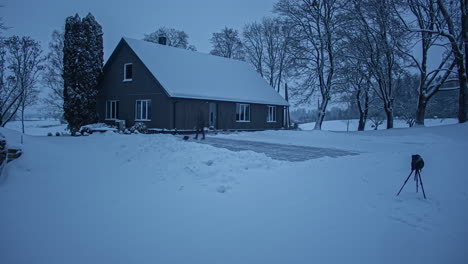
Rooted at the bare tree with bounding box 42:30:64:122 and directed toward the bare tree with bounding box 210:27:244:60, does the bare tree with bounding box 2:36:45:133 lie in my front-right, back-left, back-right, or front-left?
back-right

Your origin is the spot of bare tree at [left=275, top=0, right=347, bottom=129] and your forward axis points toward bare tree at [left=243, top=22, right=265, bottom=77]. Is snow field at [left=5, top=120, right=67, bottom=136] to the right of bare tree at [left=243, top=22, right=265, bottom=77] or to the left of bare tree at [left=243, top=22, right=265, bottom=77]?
left

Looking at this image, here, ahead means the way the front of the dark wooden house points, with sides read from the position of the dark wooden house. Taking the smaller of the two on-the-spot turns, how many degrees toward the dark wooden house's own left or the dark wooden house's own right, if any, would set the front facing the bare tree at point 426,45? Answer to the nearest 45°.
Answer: approximately 45° to the dark wooden house's own left

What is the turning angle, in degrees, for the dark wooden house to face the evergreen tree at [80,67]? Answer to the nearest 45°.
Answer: approximately 135° to its right

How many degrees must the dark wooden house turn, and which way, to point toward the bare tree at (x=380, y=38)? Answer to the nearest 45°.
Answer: approximately 45° to its left

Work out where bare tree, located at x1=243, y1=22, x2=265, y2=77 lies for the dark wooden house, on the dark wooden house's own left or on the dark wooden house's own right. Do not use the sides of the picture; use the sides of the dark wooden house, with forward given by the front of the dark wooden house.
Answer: on the dark wooden house's own left

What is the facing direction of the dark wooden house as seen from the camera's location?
facing the viewer and to the right of the viewer

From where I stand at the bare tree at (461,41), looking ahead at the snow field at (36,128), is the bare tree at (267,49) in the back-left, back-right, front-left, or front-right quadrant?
front-right

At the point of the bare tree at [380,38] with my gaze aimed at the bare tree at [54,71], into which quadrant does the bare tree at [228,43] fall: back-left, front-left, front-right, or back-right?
front-right
